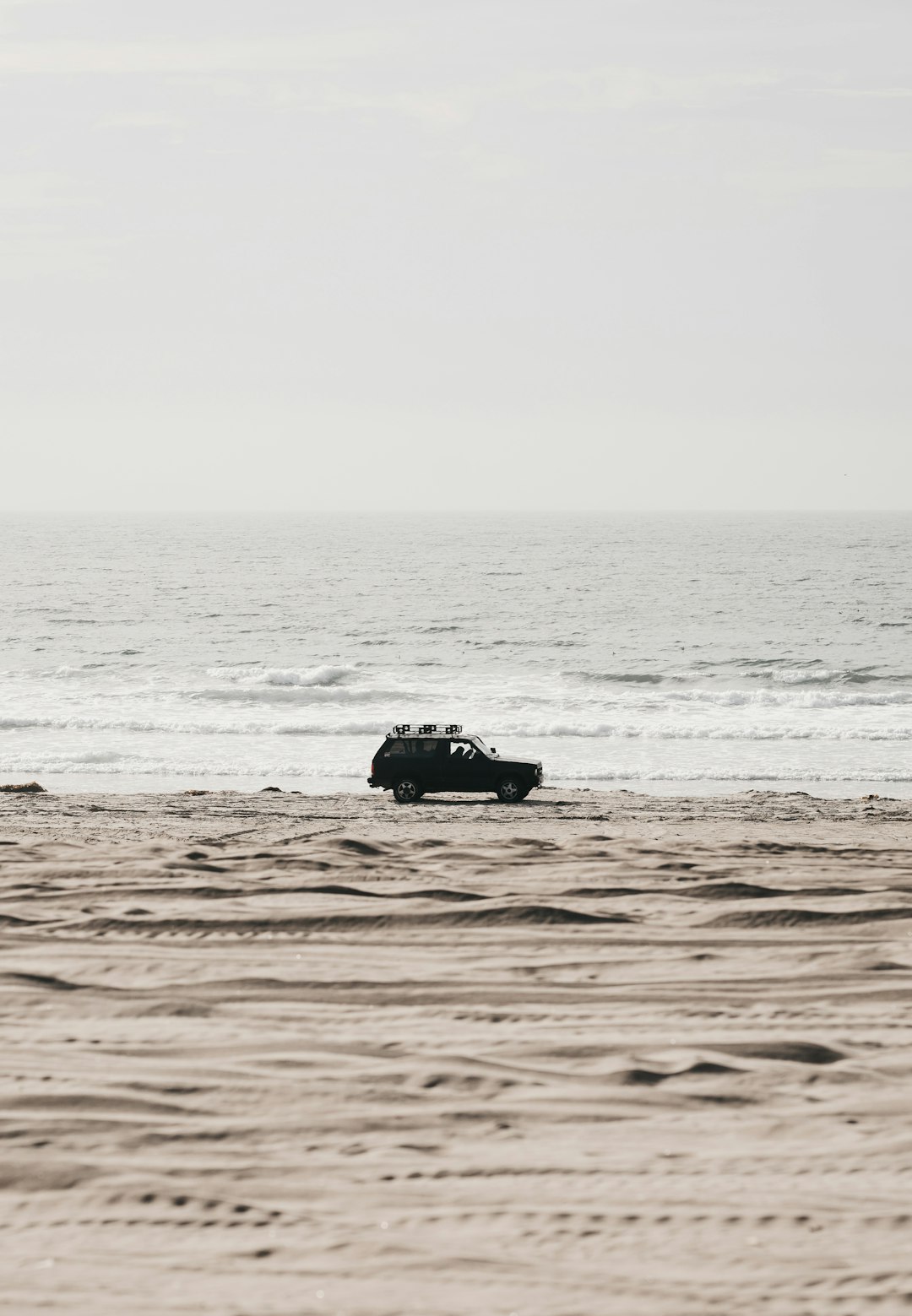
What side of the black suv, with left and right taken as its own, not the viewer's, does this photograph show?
right
